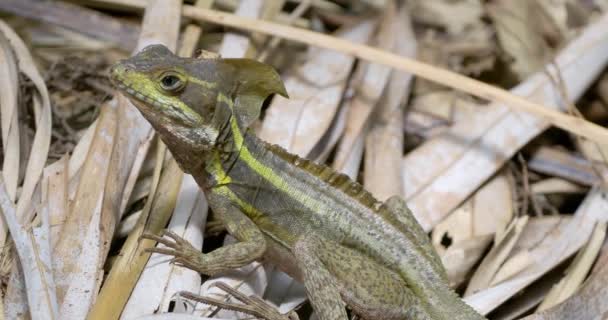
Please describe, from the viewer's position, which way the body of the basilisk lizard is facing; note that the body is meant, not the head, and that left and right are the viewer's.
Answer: facing to the left of the viewer

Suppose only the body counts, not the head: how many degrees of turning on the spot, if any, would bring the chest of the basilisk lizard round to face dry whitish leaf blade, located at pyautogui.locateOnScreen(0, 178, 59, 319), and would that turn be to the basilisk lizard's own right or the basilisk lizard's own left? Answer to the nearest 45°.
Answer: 0° — it already faces it

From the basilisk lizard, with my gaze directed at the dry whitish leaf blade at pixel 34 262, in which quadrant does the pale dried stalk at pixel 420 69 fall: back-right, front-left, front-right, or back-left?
back-right

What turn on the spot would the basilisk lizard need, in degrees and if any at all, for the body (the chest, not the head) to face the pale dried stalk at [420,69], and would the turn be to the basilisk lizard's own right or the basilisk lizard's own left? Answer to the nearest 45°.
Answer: approximately 135° to the basilisk lizard's own right
